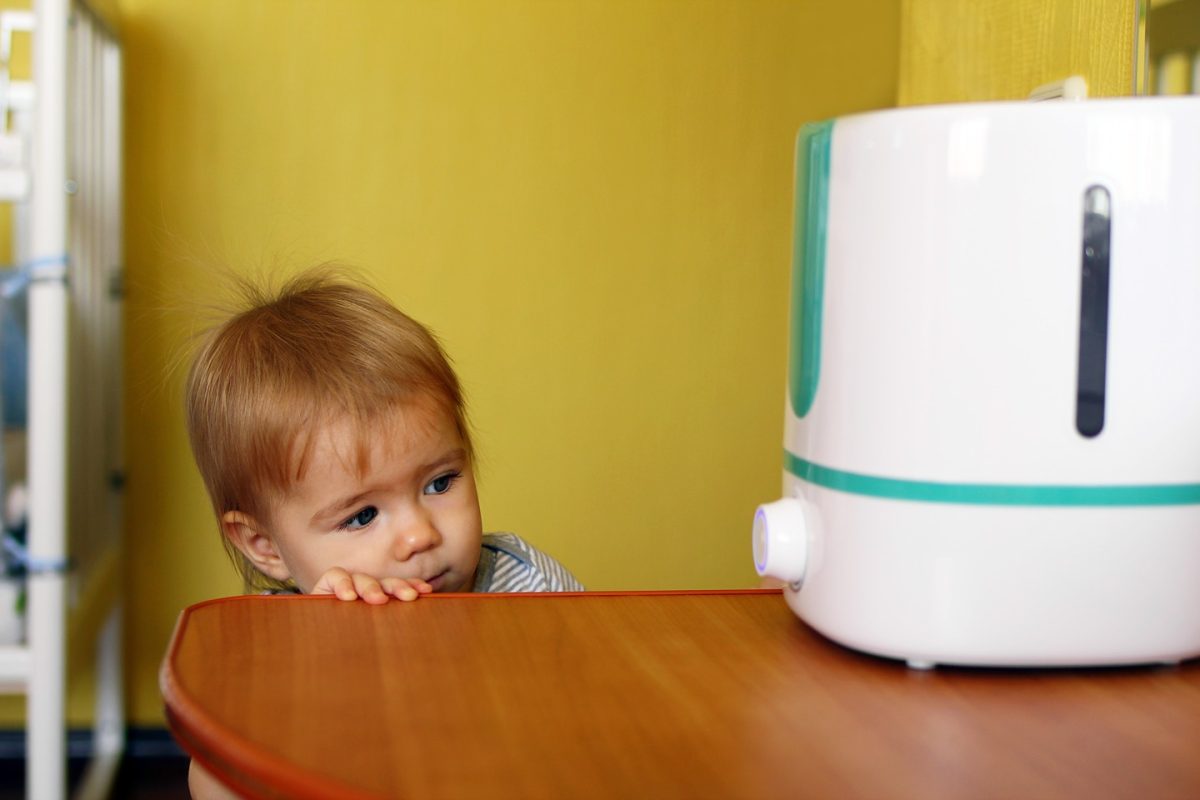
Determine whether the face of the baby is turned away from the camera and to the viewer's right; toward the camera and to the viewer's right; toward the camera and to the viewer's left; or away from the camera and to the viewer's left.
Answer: toward the camera and to the viewer's right

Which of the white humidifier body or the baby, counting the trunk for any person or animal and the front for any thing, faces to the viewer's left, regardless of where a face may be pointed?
the white humidifier body

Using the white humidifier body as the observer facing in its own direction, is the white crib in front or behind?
in front

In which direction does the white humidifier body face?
to the viewer's left

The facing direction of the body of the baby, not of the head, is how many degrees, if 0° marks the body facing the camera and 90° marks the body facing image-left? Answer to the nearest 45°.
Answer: approximately 315°

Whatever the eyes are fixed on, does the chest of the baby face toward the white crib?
no

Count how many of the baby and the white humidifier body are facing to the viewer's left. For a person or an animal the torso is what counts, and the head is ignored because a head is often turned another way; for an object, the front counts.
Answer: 1

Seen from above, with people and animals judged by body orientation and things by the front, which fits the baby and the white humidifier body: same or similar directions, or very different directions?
very different directions

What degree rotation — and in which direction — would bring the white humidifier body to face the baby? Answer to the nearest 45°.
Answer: approximately 45° to its right
